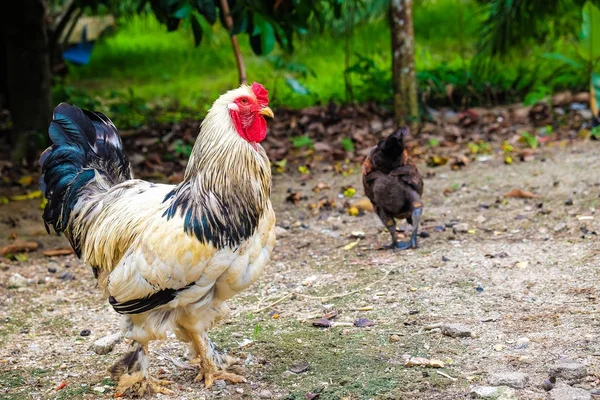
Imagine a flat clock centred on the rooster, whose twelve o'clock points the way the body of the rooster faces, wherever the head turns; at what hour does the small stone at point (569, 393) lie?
The small stone is roughly at 1 o'clock from the rooster.

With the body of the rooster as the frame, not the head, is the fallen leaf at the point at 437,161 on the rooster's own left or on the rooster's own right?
on the rooster's own left

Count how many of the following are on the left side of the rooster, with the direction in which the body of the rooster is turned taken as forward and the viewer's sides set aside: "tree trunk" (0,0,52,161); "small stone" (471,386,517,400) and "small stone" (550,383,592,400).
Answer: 1

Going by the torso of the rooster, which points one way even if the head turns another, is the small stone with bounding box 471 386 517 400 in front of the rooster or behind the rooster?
in front

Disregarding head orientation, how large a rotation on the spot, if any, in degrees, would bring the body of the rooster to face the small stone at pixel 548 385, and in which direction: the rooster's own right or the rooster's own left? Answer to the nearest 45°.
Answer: approximately 45° to the rooster's own right

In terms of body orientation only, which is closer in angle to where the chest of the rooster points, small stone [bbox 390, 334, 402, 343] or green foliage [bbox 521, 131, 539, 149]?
the small stone

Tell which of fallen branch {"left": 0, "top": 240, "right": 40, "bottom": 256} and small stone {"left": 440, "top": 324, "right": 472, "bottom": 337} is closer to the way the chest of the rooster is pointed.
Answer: the small stone

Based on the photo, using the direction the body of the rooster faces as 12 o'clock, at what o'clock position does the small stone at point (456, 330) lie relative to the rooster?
The small stone is roughly at 12 o'clock from the rooster.

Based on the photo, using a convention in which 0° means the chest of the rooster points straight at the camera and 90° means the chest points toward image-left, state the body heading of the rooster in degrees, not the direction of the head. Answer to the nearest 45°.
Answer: approximately 270°

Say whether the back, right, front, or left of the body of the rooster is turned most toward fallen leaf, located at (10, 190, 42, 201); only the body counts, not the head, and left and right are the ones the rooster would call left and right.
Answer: left

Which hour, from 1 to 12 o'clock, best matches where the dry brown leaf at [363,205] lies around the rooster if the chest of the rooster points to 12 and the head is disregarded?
The dry brown leaf is roughly at 10 o'clock from the rooster.
